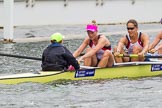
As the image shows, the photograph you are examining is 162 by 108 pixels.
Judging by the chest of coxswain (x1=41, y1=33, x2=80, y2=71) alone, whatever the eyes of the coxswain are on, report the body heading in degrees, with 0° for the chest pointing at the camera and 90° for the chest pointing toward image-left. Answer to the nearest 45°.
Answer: approximately 225°

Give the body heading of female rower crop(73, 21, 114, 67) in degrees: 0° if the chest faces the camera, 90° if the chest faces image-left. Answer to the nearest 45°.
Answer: approximately 45°

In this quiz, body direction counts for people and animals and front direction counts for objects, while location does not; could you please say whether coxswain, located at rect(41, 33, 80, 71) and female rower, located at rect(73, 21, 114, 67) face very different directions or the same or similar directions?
very different directions
